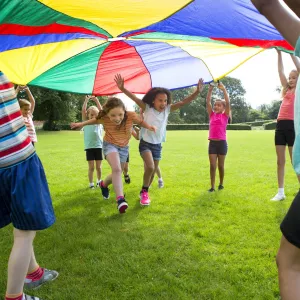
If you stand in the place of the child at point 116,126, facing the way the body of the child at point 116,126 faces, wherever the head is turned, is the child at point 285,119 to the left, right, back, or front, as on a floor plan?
left

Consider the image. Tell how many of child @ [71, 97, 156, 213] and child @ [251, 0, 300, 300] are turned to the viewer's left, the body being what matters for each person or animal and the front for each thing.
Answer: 1

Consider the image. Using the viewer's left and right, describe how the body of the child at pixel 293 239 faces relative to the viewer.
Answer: facing to the left of the viewer

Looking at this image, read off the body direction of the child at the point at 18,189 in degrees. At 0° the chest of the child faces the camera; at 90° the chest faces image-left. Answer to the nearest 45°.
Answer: approximately 270°

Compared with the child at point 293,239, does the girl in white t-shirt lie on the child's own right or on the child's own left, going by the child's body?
on the child's own right
